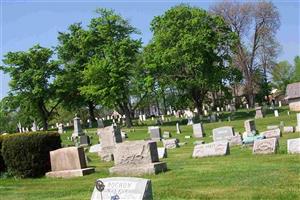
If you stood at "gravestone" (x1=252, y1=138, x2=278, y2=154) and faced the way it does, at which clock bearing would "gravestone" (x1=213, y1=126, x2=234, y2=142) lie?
"gravestone" (x1=213, y1=126, x2=234, y2=142) is roughly at 4 o'clock from "gravestone" (x1=252, y1=138, x2=278, y2=154).

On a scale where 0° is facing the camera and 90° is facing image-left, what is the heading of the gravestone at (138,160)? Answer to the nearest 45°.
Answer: approximately 45°

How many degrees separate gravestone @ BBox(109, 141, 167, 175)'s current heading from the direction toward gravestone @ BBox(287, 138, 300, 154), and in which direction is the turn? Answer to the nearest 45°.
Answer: approximately 135° to its left

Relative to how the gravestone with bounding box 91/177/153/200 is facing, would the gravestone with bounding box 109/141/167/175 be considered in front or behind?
behind

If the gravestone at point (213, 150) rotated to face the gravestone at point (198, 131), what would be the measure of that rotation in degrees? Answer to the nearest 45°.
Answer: approximately 135° to its right

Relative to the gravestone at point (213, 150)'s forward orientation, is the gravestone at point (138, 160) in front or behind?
in front

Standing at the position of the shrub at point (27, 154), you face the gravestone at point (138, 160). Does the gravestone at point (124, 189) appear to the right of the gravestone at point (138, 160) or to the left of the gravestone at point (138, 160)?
right

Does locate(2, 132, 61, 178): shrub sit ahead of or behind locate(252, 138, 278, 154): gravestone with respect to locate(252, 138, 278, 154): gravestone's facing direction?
ahead

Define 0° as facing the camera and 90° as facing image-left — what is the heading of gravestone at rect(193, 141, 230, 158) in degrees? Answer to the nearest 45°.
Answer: approximately 45°

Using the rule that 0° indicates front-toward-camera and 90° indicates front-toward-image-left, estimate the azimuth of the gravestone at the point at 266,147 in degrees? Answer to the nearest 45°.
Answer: approximately 45°
